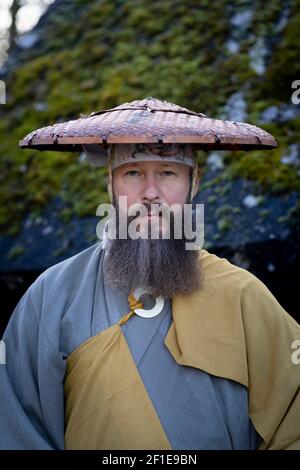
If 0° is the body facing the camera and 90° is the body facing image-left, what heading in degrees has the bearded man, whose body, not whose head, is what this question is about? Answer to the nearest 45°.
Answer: approximately 0°
